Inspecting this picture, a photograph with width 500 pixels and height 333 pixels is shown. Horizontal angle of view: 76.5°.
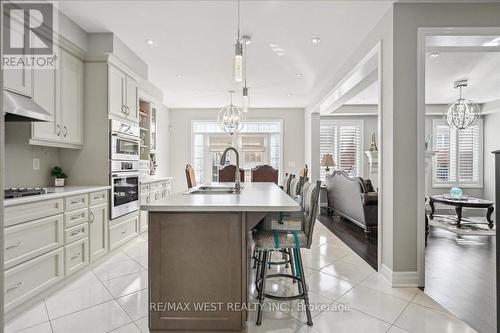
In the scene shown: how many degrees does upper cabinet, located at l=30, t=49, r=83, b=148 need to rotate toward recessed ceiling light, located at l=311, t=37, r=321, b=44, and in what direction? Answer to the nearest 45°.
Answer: approximately 45° to its left

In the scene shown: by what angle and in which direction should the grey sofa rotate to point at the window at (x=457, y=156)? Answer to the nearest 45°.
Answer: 0° — it already faces it

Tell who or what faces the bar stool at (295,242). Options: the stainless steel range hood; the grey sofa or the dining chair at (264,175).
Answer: the stainless steel range hood

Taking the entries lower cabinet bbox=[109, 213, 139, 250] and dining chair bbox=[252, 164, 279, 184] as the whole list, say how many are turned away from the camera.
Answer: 1

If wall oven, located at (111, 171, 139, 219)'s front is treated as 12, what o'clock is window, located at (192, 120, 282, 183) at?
The window is roughly at 9 o'clock from the wall oven.

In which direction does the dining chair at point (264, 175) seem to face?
away from the camera

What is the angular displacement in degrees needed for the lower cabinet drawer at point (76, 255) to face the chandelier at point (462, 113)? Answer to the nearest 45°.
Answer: approximately 45° to its left

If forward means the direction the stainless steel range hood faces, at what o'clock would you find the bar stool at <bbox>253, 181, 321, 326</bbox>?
The bar stool is roughly at 12 o'clock from the stainless steel range hood.

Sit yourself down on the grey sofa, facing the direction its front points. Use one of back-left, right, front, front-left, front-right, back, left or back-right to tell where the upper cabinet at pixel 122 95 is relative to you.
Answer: back

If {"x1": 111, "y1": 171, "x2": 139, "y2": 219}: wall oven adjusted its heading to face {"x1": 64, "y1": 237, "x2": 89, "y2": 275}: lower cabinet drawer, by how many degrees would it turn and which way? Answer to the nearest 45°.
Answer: approximately 90° to its right

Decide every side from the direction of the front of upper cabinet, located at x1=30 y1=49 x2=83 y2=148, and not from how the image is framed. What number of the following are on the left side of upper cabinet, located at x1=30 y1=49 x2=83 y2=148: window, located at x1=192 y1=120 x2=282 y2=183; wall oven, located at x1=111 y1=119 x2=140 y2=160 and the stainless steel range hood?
2

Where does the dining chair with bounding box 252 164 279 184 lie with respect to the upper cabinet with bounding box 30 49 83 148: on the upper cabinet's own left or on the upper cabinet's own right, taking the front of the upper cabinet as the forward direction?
on the upper cabinet's own left

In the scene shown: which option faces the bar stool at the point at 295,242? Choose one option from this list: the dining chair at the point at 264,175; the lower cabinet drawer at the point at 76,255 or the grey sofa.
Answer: the lower cabinet drawer
